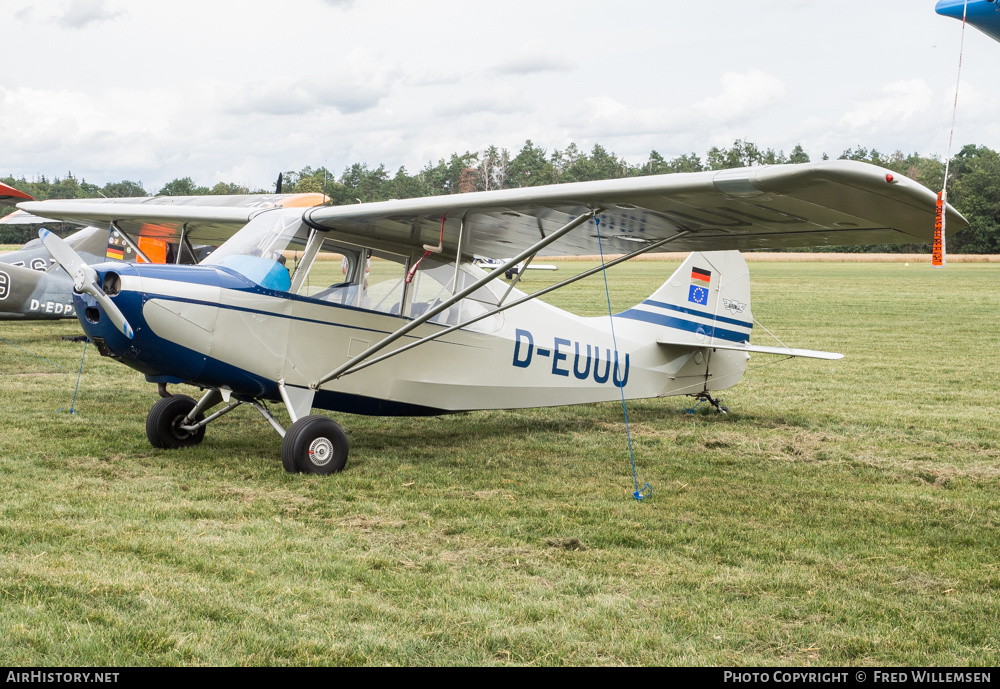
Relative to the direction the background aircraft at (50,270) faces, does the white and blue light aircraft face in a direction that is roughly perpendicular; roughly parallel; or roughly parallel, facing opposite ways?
roughly parallel

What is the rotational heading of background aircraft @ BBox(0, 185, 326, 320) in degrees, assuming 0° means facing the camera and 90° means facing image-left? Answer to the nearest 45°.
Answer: approximately 45°

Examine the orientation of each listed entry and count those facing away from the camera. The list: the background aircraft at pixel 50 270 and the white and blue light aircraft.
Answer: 0

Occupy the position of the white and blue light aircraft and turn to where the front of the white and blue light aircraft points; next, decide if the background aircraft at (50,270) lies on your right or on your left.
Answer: on your right
